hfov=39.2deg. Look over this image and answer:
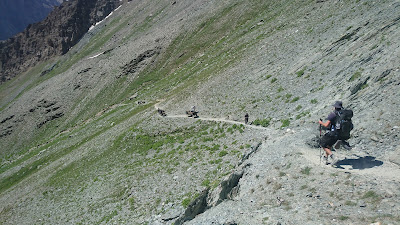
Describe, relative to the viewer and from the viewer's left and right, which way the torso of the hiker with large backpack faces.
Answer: facing away from the viewer and to the left of the viewer
